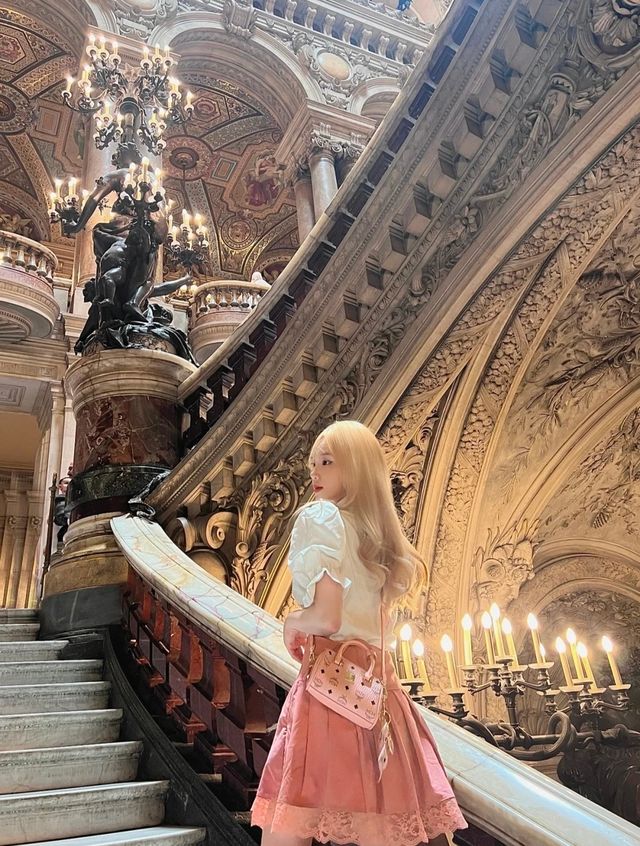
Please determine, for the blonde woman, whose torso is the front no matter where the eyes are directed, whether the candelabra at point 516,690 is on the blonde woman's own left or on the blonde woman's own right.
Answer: on the blonde woman's own right

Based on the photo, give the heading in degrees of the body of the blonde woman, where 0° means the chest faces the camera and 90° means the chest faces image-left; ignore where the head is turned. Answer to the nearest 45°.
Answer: approximately 135°

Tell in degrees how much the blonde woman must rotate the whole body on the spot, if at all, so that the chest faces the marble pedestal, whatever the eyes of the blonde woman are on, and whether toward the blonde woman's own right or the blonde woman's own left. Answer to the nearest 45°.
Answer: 0° — they already face it

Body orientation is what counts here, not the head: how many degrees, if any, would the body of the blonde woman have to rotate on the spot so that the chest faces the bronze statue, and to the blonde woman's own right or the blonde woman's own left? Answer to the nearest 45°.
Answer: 0° — they already face it

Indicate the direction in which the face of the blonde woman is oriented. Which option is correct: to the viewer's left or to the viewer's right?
to the viewer's left
